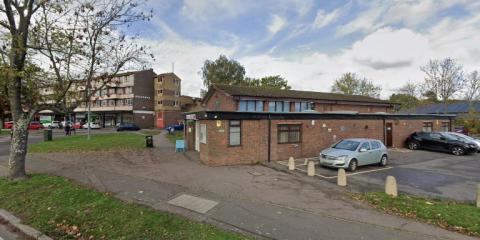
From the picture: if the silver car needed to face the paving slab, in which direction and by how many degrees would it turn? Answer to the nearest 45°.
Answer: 0° — it already faces it

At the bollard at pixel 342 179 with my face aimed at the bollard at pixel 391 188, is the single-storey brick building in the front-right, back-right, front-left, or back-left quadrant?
back-left

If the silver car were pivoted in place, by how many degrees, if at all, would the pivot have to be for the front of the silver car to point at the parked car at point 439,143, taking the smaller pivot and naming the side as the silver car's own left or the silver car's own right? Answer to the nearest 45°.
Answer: approximately 180°
